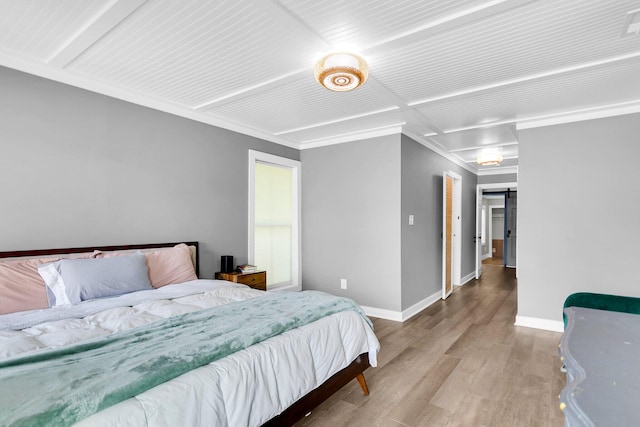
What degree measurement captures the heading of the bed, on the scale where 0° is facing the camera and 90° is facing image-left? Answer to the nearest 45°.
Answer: approximately 315°

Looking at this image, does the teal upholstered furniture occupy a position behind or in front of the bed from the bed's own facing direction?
in front

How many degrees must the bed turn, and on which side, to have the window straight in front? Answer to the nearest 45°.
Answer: approximately 90° to its left

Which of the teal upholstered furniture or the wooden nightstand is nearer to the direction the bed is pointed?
the teal upholstered furniture

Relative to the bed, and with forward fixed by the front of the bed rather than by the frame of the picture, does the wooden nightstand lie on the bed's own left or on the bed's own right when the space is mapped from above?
on the bed's own left
